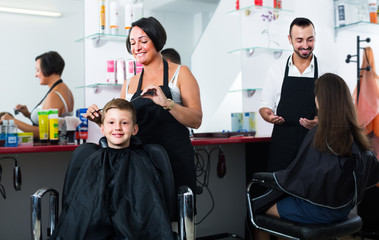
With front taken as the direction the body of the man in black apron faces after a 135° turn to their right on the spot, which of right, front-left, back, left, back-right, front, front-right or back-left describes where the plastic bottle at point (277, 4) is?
front-right

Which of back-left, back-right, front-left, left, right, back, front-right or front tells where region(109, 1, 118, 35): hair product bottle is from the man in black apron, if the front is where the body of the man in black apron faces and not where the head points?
right

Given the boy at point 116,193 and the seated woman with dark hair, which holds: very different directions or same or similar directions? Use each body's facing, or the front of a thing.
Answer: very different directions

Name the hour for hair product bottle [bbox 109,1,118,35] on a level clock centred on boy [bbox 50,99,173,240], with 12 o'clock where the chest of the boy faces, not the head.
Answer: The hair product bottle is roughly at 6 o'clock from the boy.

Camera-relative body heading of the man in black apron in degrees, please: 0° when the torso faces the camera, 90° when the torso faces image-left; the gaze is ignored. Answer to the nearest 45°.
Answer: approximately 0°

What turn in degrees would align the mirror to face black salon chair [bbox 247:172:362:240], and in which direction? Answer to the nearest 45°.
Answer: approximately 45° to its left
